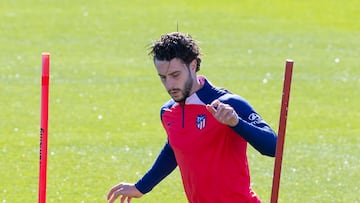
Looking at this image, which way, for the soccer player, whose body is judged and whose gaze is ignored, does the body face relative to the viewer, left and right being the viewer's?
facing the viewer and to the left of the viewer

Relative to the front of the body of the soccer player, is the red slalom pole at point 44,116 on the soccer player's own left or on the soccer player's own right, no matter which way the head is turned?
on the soccer player's own right

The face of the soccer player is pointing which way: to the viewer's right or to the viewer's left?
to the viewer's left
